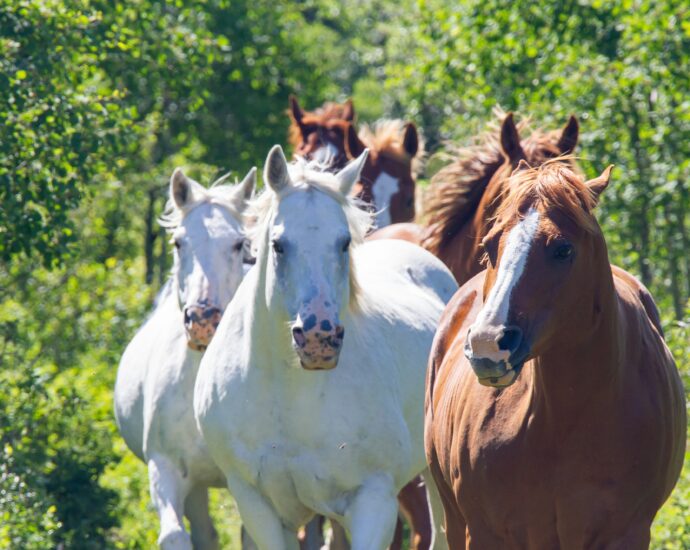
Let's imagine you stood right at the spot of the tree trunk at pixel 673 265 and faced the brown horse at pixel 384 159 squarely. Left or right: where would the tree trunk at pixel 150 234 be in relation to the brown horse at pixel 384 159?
right

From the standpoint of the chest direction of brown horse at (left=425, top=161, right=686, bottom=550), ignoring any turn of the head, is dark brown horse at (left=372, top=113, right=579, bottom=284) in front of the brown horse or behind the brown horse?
behind

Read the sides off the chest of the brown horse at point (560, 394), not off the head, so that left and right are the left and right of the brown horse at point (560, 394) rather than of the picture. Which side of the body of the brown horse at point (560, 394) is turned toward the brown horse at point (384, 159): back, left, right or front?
back

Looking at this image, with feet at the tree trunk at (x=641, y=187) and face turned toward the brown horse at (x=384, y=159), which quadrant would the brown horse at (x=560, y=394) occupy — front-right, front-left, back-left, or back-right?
front-left

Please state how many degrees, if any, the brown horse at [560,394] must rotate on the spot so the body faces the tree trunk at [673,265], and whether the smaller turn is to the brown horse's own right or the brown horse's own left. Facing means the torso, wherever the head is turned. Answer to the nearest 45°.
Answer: approximately 180°

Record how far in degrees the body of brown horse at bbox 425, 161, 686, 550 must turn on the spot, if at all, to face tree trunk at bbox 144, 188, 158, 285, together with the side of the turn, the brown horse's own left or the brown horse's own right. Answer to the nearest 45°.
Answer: approximately 135° to the brown horse's own right

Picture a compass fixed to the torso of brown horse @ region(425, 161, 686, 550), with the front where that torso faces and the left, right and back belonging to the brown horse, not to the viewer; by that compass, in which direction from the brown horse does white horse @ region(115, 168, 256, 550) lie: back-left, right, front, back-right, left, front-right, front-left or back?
back-right

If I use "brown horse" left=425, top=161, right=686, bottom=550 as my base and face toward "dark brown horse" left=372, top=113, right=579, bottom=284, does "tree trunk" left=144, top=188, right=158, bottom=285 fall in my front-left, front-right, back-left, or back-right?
front-left

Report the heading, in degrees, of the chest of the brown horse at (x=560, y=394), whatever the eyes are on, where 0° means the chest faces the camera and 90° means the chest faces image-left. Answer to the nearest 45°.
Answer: approximately 0°

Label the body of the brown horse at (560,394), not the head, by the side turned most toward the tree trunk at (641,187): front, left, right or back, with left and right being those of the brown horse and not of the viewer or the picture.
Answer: back
